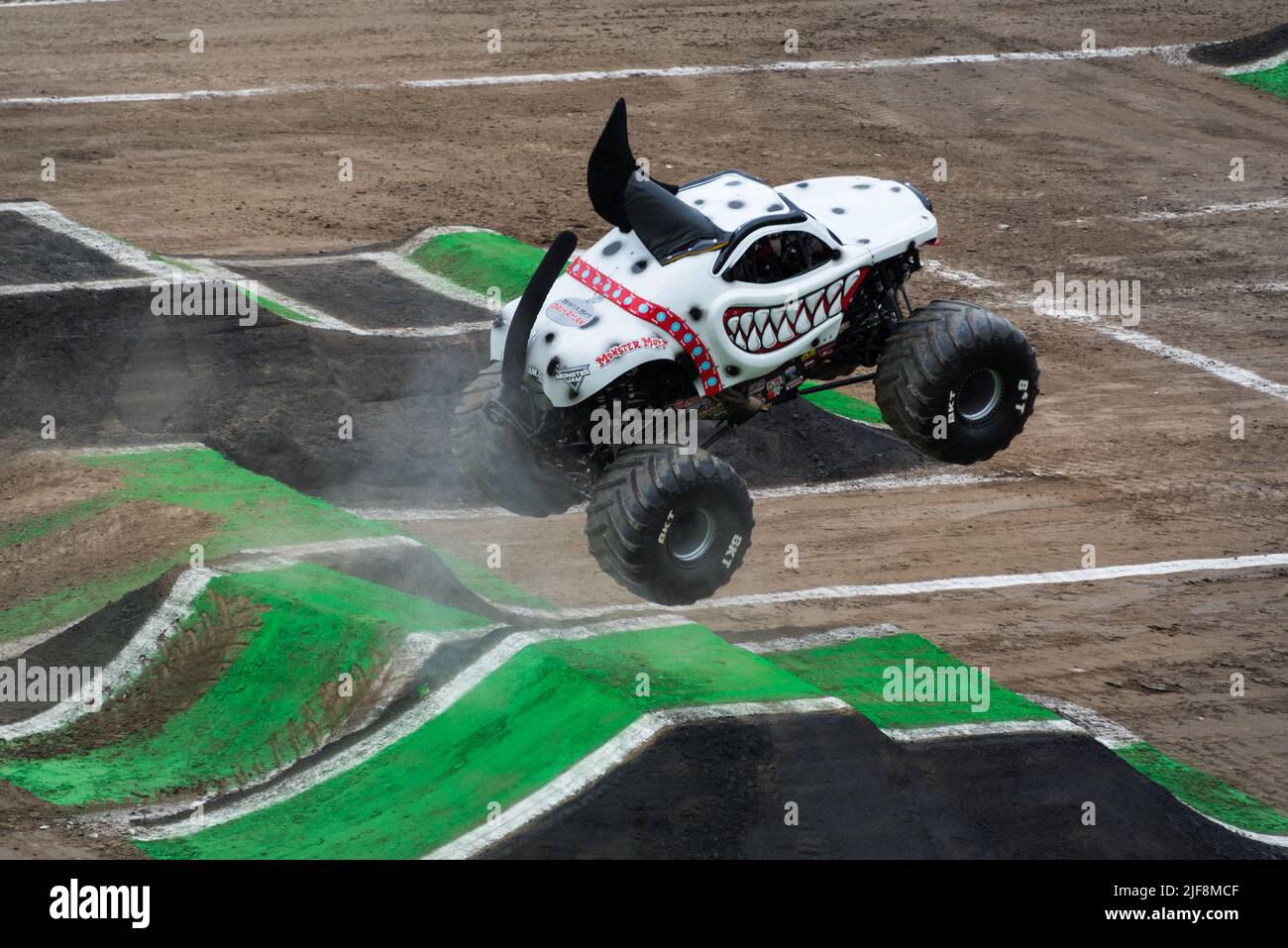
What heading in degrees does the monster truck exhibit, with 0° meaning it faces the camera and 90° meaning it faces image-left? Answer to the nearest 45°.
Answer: approximately 225°
